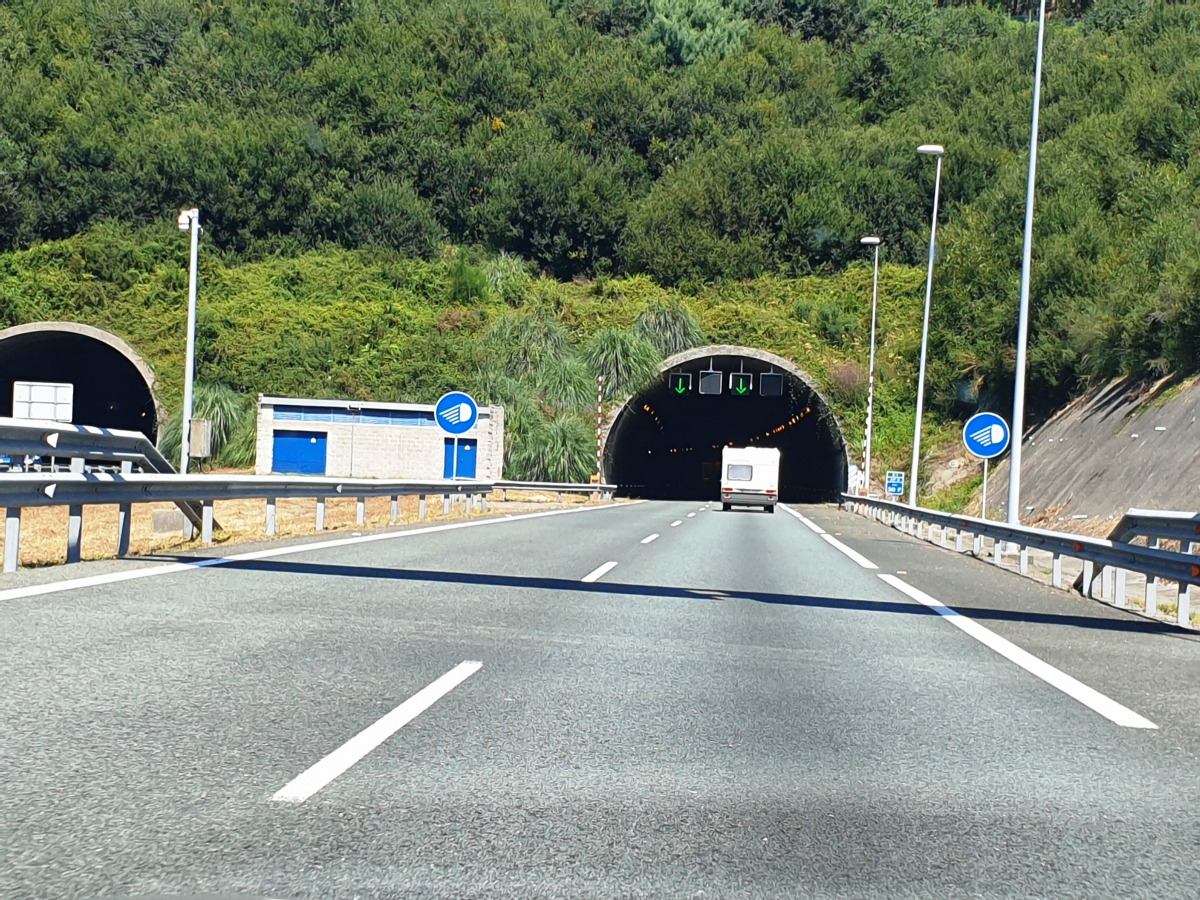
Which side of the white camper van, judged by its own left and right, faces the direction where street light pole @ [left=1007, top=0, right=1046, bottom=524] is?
back

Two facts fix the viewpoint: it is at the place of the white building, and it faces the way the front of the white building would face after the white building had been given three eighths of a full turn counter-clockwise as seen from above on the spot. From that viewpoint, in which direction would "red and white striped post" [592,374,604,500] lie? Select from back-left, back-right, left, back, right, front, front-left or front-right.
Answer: front-right

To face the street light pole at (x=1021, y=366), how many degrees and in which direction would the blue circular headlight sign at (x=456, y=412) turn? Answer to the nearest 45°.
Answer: approximately 45° to its left

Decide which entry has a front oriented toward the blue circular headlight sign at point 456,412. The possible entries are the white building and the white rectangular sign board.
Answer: the white building

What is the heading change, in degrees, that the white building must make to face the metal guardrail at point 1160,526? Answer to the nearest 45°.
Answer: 0° — it already faces it

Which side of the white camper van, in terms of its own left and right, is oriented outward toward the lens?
back

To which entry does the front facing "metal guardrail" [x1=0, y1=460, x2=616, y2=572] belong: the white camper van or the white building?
the white building

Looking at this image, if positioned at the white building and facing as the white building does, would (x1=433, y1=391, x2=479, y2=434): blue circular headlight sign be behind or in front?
in front

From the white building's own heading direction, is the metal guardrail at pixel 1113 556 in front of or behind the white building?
in front

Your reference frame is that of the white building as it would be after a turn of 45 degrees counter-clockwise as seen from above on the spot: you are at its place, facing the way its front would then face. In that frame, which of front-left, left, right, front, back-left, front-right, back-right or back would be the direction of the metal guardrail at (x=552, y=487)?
front

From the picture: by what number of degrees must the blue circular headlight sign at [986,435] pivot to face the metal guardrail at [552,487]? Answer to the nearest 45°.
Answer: approximately 135° to its right

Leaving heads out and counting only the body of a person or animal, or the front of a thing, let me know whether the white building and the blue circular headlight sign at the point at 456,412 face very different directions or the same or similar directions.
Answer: same or similar directions

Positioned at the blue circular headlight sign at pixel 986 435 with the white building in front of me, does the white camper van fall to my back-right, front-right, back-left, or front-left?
front-right

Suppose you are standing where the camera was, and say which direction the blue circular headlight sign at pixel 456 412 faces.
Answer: facing the viewer

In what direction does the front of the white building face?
toward the camera
